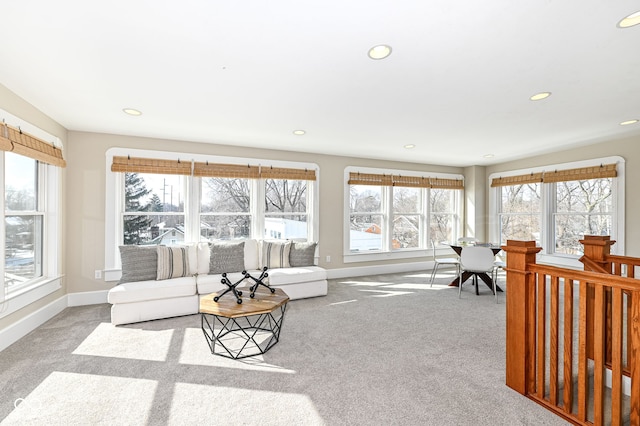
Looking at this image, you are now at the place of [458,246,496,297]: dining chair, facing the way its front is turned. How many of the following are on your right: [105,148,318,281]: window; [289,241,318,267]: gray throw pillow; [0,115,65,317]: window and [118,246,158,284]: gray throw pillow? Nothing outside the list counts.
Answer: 0

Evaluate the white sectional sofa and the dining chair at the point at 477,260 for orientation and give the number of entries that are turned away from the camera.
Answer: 1

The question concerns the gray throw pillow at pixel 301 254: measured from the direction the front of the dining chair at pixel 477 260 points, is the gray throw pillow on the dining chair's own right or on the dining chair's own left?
on the dining chair's own left

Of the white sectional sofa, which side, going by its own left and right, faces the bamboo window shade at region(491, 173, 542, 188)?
left

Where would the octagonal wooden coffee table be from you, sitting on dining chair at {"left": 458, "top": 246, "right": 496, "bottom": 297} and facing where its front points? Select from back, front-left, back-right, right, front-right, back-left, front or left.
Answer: back-left

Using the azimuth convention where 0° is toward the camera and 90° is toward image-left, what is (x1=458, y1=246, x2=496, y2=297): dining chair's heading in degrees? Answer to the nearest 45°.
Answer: approximately 180°

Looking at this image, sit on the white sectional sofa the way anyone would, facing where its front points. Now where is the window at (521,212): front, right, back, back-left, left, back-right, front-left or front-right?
left

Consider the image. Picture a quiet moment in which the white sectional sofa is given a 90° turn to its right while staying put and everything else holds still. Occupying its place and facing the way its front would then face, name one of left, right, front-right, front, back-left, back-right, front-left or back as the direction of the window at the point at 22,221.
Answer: front

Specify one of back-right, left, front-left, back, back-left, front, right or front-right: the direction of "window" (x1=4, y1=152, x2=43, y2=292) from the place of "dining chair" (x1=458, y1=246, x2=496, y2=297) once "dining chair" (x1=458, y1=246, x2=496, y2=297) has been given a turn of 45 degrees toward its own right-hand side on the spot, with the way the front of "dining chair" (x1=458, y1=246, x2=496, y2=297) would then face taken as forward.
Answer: back

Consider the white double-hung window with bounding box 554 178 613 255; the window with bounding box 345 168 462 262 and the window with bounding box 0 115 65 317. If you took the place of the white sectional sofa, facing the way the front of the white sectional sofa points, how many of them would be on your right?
1

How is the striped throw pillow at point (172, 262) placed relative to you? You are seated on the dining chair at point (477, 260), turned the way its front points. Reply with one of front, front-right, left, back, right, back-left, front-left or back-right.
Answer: back-left

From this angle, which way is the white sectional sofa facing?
toward the camera

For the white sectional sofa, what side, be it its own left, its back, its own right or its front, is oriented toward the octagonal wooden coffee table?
front

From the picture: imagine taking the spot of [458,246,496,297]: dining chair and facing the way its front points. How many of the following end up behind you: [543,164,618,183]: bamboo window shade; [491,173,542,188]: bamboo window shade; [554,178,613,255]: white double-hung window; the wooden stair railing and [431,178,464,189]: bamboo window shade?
1

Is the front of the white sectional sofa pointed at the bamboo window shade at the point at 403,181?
no

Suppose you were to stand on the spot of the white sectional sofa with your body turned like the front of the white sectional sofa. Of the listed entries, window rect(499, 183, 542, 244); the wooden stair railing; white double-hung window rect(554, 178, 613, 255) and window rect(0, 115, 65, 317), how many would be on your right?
1
